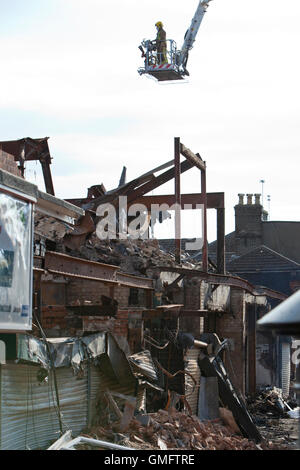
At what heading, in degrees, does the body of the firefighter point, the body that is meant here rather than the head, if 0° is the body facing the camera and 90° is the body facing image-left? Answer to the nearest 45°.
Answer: approximately 90°

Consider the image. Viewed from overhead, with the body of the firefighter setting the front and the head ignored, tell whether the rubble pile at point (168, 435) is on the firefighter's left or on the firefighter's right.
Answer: on the firefighter's left

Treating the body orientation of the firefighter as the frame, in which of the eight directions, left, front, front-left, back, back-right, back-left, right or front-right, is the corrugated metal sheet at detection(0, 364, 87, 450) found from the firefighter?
left
